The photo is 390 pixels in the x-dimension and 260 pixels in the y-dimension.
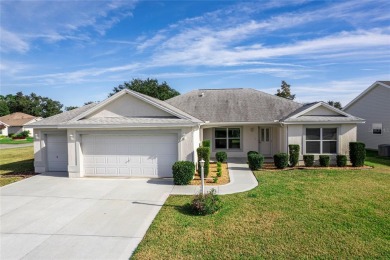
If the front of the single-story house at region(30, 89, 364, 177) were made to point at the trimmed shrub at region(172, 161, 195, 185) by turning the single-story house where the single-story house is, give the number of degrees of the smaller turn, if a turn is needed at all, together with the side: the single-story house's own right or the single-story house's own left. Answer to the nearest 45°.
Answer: approximately 45° to the single-story house's own left

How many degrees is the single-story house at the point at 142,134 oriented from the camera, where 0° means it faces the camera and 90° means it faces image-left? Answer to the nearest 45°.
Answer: approximately 0°

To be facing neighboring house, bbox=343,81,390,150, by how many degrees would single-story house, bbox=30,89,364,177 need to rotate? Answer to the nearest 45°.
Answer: approximately 135° to its left

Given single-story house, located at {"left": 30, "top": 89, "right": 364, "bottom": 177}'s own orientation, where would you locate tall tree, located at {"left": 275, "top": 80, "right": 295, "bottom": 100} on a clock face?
The tall tree is roughly at 7 o'clock from the single-story house.

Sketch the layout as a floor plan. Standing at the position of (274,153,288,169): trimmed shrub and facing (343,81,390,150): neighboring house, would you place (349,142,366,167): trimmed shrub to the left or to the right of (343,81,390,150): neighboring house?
right
